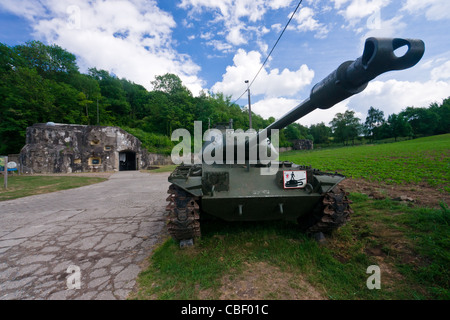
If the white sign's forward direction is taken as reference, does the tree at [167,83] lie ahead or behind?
behind

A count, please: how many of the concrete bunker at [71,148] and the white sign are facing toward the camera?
2

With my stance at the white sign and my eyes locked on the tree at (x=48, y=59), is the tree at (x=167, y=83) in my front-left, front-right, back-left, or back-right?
front-right

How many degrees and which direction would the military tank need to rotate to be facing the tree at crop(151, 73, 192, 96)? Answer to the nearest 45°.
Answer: approximately 135° to its right

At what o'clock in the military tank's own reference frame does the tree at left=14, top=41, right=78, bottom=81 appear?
The tree is roughly at 4 o'clock from the military tank.

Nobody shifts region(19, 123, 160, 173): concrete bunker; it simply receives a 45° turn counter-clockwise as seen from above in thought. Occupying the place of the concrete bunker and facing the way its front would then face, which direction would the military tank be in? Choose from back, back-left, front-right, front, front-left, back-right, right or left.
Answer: front-right

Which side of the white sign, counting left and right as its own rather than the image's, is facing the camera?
front

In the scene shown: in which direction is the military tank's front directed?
toward the camera

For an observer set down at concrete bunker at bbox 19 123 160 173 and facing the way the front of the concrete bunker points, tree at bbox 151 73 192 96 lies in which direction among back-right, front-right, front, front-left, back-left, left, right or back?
back-left

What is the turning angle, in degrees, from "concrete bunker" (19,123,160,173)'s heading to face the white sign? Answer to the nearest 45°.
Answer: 0° — it already faces it

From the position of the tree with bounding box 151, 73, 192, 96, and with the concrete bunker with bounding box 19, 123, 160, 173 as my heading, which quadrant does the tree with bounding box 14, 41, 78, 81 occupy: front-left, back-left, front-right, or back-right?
front-right

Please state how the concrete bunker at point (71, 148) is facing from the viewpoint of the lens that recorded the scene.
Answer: facing the viewer
